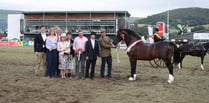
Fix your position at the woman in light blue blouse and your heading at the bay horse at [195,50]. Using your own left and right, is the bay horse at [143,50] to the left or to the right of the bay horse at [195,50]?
right

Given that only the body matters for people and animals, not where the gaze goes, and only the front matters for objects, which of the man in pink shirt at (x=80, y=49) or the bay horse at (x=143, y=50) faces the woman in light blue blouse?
the bay horse

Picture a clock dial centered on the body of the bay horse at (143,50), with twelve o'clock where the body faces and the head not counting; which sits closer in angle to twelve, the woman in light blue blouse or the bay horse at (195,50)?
the woman in light blue blouse

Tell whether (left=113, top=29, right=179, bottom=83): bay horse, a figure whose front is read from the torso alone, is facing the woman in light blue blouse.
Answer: yes

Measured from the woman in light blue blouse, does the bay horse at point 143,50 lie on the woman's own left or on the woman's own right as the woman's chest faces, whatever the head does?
on the woman's own left

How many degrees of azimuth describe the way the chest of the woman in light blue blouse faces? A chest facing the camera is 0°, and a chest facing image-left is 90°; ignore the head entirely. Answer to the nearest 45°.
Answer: approximately 0°

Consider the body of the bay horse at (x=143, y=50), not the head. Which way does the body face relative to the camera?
to the viewer's left

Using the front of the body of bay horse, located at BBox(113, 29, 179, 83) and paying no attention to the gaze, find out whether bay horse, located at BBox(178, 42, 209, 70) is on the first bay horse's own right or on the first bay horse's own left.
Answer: on the first bay horse's own right

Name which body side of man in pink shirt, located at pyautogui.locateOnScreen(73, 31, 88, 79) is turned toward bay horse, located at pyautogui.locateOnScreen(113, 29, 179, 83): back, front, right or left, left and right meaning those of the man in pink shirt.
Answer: left

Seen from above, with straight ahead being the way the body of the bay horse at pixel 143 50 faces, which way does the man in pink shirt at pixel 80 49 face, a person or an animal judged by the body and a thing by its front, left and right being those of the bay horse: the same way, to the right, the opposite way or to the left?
to the left

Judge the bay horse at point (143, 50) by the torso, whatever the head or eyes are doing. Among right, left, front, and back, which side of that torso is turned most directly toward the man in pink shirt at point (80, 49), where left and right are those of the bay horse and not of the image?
front
